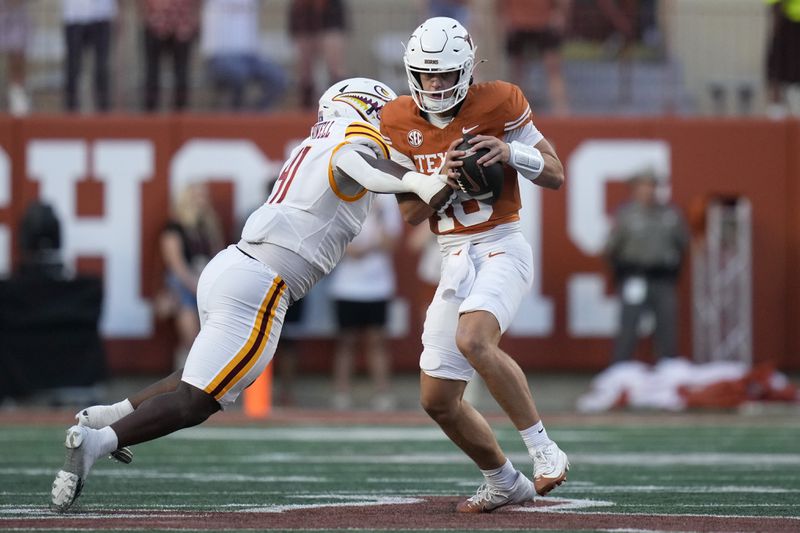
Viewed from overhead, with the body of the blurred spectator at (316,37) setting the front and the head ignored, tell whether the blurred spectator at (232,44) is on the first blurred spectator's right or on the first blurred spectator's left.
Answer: on the first blurred spectator's right

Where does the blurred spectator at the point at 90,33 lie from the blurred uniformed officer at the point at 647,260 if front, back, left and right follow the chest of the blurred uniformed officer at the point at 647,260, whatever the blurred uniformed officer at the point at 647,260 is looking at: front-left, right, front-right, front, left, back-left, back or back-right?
right

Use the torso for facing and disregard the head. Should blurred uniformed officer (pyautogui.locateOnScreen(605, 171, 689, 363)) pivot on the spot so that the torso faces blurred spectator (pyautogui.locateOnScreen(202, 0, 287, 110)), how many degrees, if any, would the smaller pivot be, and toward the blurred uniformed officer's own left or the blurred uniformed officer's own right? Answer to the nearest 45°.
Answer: approximately 90° to the blurred uniformed officer's own right

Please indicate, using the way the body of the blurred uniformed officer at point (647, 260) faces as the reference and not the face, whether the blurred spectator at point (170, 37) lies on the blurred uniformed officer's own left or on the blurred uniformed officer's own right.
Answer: on the blurred uniformed officer's own right

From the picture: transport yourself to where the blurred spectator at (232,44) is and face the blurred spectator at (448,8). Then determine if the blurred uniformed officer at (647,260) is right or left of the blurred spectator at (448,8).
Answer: right

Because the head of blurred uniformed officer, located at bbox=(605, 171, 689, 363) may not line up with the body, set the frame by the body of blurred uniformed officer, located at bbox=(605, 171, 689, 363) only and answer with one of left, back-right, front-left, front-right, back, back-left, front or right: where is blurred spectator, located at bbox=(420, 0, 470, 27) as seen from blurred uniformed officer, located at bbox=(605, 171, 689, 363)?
back-right

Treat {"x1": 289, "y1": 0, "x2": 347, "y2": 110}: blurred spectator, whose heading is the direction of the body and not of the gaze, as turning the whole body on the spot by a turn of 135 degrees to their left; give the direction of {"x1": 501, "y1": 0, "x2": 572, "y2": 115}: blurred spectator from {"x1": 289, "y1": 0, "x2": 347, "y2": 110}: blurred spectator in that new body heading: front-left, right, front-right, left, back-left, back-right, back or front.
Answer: front-right

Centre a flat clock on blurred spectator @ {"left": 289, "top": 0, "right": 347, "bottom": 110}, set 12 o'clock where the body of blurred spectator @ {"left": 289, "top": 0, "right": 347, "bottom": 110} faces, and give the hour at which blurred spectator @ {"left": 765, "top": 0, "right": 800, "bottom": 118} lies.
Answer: blurred spectator @ {"left": 765, "top": 0, "right": 800, "bottom": 118} is roughly at 9 o'clock from blurred spectator @ {"left": 289, "top": 0, "right": 347, "bottom": 110}.

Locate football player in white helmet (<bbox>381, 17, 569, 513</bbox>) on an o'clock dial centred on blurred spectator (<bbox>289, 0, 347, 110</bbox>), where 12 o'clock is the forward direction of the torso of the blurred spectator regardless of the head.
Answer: The football player in white helmet is roughly at 12 o'clock from the blurred spectator.

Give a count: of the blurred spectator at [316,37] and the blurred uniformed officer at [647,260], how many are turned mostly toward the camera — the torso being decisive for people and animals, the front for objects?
2

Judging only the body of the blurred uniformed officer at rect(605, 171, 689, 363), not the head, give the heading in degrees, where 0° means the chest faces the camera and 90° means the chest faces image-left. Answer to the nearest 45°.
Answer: approximately 0°
